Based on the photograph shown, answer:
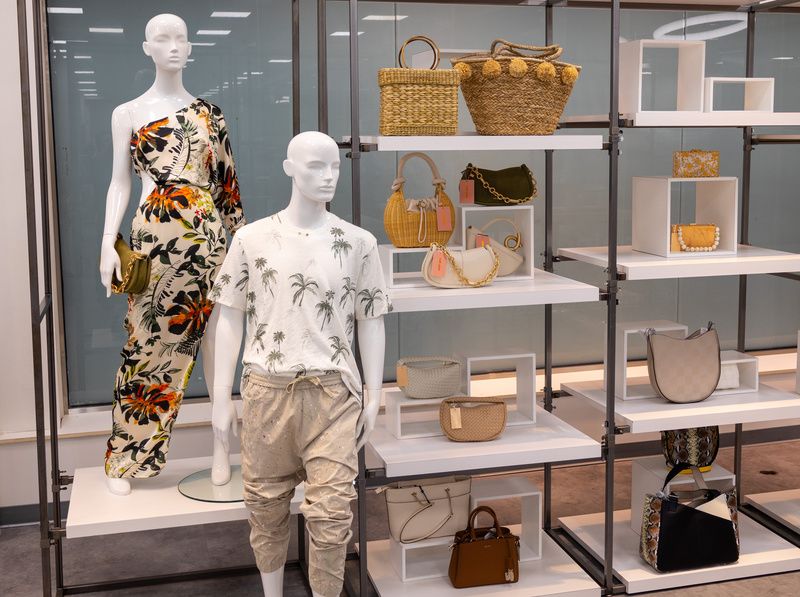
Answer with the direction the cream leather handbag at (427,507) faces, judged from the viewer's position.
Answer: facing the viewer

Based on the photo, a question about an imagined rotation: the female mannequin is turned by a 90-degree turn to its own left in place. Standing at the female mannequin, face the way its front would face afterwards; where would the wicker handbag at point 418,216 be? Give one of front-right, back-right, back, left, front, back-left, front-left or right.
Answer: front

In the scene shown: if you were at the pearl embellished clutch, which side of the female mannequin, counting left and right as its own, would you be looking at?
left

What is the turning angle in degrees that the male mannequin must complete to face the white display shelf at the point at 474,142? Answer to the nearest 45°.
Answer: approximately 135° to its left

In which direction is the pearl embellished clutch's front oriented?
toward the camera

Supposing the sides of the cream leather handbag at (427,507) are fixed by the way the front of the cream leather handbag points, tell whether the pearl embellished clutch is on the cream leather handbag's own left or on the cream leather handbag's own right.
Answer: on the cream leather handbag's own left

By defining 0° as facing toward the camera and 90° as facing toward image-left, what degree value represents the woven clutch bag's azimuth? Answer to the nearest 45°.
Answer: approximately 0°

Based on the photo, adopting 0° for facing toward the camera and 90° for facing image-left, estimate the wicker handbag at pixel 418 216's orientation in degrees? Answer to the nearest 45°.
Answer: approximately 0°

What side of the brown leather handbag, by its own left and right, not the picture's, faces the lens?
front

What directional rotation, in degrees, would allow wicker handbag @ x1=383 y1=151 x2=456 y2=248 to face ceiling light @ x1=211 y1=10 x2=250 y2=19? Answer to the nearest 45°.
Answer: approximately 135° to its right
